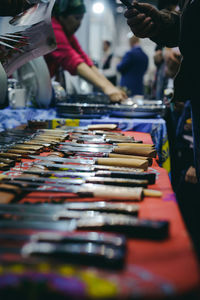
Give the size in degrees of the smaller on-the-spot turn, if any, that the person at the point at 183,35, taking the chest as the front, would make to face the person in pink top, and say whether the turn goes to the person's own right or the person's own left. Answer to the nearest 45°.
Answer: approximately 45° to the person's own right

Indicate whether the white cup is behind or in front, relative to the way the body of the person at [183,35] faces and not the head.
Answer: in front

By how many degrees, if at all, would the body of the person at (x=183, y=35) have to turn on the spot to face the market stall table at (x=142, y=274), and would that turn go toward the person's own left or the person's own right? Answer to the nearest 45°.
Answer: approximately 90° to the person's own left

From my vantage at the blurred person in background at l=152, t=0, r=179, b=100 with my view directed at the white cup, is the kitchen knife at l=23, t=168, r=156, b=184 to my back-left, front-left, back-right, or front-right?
front-left

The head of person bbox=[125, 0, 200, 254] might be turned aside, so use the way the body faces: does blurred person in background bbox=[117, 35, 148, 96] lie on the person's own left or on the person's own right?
on the person's own right

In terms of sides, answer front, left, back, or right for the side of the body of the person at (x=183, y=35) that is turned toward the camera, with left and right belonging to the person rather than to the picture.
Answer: left

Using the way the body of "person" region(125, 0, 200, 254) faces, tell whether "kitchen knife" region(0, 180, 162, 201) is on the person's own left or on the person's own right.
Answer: on the person's own left
